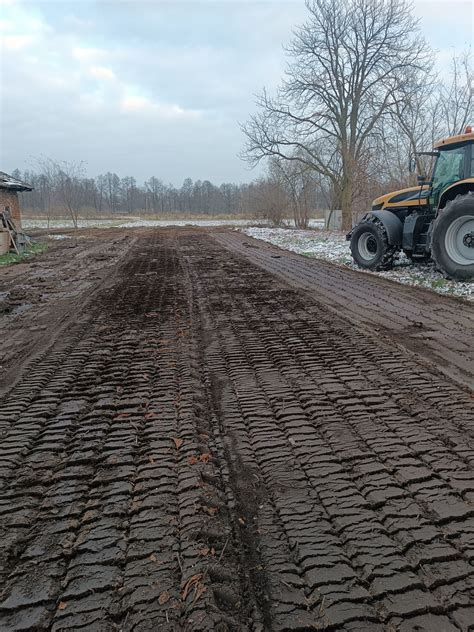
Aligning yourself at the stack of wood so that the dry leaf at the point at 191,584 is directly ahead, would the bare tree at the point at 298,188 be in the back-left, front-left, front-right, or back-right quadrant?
back-left

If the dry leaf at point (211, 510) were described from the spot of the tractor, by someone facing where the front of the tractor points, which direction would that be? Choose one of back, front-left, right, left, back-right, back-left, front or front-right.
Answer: left

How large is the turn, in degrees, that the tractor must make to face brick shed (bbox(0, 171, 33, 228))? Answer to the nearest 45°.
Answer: approximately 45° to its right

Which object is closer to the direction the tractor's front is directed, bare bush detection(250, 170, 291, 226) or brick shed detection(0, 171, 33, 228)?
the brick shed

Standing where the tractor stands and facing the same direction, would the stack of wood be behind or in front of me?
in front

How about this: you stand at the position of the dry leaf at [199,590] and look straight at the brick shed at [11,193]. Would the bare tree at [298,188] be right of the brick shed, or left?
right

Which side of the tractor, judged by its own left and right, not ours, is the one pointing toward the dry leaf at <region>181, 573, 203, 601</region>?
left

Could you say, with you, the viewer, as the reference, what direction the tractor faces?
facing to the left of the viewer

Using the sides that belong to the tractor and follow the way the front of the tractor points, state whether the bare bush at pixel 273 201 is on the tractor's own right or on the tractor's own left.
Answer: on the tractor's own right

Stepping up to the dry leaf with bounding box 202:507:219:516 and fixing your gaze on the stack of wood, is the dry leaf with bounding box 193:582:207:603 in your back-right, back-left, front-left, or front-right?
back-left

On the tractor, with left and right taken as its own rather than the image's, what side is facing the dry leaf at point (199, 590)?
left

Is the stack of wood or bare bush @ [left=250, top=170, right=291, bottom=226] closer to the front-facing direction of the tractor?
the stack of wood

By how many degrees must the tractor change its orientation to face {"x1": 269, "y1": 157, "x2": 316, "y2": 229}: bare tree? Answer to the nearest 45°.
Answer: approximately 90° to its right
